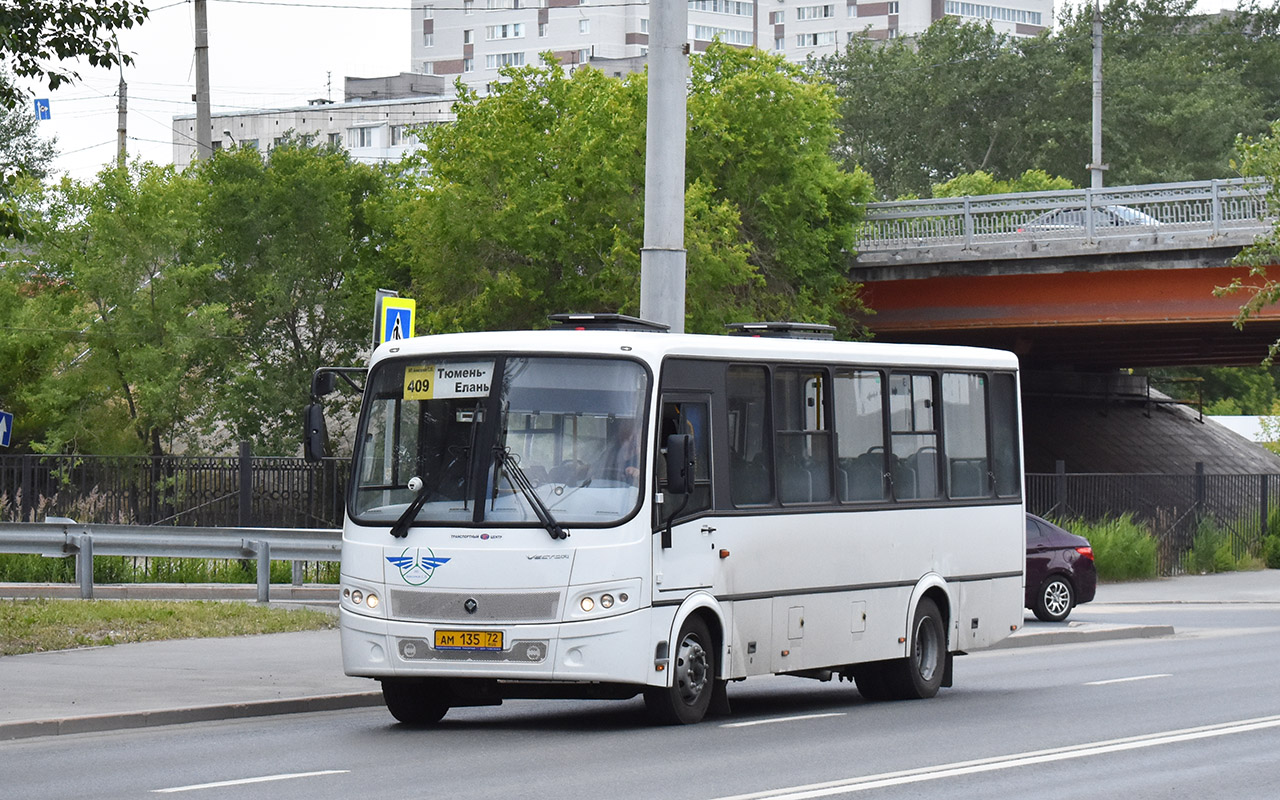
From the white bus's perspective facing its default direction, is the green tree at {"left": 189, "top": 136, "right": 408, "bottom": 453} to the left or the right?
on its right

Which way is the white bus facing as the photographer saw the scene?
facing the viewer and to the left of the viewer

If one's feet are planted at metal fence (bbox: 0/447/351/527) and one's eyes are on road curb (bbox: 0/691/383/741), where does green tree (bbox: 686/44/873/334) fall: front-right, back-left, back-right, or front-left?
back-left

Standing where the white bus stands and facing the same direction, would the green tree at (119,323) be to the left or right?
on its right

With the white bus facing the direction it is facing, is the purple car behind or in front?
behind

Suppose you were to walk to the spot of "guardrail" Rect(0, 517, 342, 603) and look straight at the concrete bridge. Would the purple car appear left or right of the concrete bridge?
right

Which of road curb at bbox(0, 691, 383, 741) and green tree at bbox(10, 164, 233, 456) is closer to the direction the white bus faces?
the road curb

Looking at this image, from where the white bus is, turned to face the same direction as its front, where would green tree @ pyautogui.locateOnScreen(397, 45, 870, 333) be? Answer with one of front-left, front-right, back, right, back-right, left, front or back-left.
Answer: back-right

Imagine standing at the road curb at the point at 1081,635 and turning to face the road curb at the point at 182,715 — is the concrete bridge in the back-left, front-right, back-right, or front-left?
back-right

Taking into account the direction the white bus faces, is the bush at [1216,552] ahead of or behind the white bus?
behind

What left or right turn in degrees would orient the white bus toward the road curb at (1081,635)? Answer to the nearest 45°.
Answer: approximately 180°

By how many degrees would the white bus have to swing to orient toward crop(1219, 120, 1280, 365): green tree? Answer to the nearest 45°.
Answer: approximately 180°
